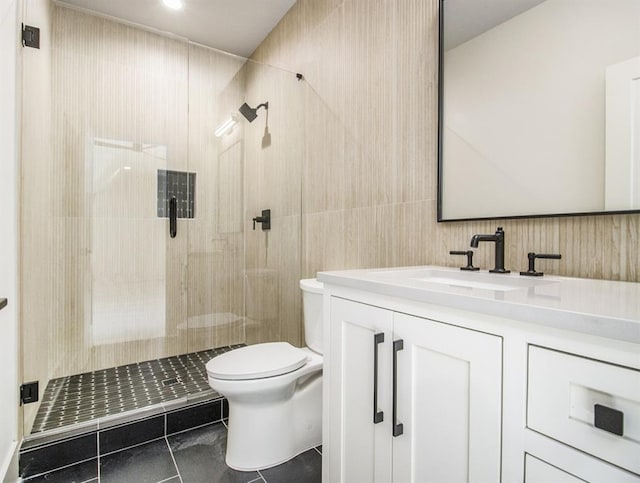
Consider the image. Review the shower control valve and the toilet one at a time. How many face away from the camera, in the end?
0

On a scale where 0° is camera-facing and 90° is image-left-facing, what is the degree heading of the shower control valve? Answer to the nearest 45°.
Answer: approximately 45°

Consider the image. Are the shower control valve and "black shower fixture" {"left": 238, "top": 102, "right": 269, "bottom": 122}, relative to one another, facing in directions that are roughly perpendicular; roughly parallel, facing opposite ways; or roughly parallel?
roughly parallel

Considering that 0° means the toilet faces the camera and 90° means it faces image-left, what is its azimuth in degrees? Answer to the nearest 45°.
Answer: approximately 45°

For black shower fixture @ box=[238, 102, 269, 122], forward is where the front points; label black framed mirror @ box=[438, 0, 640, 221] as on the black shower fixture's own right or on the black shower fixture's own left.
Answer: on the black shower fixture's own left

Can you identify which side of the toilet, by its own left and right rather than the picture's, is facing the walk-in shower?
right

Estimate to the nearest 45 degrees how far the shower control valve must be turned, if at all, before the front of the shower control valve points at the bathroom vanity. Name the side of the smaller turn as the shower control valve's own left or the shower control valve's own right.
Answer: approximately 45° to the shower control valve's own left

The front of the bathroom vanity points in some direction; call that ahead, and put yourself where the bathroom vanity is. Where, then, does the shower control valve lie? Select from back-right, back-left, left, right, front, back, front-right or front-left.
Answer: right

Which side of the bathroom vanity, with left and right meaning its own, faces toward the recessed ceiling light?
right

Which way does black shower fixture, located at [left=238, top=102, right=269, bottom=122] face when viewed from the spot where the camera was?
facing the viewer and to the left of the viewer

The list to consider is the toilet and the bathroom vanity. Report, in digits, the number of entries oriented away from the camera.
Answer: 0
